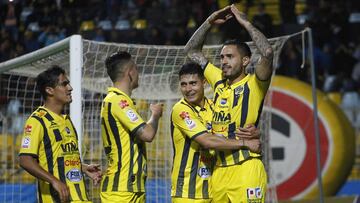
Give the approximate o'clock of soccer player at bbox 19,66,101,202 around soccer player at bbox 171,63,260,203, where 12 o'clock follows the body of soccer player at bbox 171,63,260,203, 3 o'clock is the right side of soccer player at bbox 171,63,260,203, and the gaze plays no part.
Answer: soccer player at bbox 19,66,101,202 is roughly at 4 o'clock from soccer player at bbox 171,63,260,203.

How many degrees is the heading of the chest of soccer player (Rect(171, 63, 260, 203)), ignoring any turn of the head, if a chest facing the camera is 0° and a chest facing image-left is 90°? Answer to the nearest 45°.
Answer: approximately 315°

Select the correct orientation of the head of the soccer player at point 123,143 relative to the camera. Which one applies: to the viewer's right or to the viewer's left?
to the viewer's right

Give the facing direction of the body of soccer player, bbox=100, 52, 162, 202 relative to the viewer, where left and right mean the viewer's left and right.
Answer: facing away from the viewer and to the right of the viewer

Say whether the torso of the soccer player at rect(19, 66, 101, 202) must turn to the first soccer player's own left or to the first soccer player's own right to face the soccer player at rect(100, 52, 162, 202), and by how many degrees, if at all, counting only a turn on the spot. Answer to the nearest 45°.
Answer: approximately 45° to the first soccer player's own left

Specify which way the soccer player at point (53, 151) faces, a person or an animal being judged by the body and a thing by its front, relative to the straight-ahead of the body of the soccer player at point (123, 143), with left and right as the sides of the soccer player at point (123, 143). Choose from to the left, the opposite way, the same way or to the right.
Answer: to the right

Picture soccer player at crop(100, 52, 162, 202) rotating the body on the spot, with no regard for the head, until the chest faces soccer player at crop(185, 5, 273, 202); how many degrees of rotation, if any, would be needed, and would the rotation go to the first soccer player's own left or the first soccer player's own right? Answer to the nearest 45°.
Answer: approximately 45° to the first soccer player's own right

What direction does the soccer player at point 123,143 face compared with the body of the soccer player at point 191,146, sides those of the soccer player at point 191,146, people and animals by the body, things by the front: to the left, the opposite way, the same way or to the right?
to the left

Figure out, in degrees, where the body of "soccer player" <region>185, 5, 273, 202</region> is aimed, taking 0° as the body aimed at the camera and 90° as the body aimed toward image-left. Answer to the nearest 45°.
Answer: approximately 45°

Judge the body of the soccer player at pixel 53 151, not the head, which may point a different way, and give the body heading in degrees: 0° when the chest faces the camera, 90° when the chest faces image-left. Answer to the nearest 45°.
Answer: approximately 315°
